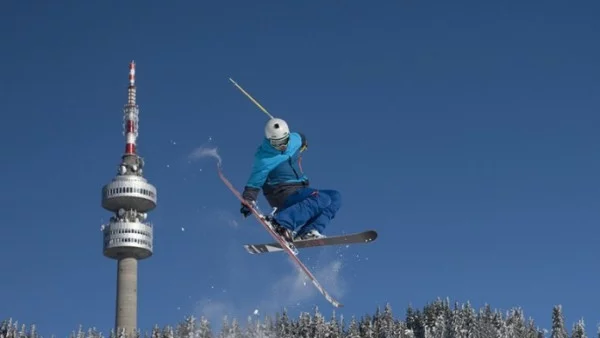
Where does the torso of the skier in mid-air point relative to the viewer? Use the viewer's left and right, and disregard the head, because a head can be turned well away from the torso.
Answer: facing the viewer and to the right of the viewer
